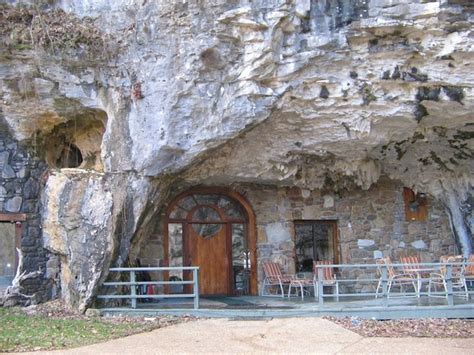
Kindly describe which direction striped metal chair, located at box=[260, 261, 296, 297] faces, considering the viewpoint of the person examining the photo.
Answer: facing the viewer and to the right of the viewer

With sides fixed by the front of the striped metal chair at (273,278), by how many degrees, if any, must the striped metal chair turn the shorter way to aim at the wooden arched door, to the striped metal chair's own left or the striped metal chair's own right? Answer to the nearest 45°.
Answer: approximately 135° to the striped metal chair's own right

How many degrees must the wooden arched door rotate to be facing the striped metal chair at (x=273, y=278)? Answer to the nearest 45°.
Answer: approximately 90° to its left

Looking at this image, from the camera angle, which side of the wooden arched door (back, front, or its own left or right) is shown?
front

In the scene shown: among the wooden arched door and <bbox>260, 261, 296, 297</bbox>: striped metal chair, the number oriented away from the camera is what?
0
